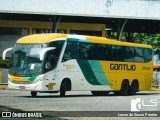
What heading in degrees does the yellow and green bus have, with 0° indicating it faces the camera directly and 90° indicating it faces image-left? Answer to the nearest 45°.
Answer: approximately 45°
